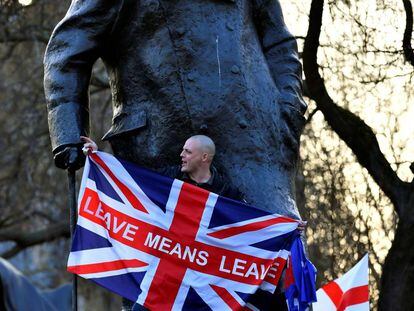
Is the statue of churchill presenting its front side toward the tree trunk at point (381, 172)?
no

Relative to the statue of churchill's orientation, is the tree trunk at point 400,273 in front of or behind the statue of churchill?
behind

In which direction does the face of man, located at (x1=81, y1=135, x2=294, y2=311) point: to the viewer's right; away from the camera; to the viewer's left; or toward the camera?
to the viewer's left

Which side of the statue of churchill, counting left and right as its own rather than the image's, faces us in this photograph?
front
